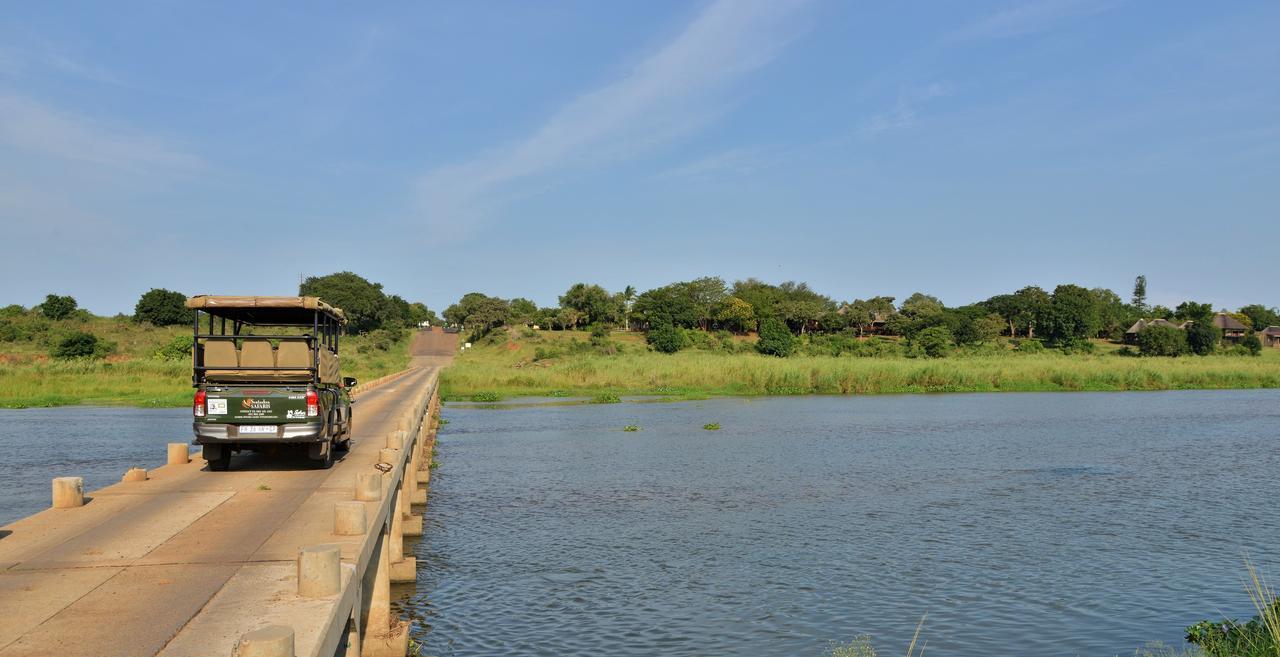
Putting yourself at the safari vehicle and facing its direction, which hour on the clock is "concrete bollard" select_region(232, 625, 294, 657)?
The concrete bollard is roughly at 6 o'clock from the safari vehicle.

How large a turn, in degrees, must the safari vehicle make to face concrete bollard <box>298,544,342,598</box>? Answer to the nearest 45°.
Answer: approximately 180°

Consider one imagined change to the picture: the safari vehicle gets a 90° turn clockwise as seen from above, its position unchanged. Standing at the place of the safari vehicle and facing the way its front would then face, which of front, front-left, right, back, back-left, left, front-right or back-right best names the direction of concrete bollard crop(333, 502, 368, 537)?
right

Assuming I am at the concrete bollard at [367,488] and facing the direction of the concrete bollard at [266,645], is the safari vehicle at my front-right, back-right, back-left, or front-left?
back-right

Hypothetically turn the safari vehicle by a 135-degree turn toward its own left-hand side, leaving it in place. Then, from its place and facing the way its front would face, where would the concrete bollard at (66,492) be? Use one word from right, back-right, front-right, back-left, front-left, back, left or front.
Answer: front

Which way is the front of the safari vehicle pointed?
away from the camera

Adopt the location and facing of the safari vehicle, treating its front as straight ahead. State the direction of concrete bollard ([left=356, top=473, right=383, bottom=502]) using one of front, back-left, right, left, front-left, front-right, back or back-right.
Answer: back
